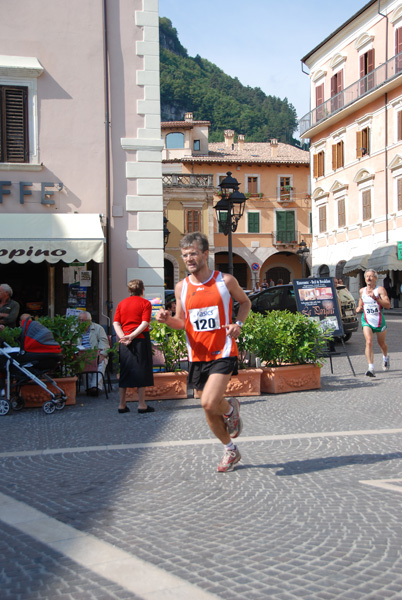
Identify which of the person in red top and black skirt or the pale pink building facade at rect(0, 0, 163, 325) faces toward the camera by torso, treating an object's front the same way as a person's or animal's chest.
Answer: the pale pink building facade

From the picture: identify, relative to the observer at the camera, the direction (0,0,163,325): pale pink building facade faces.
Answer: facing the viewer

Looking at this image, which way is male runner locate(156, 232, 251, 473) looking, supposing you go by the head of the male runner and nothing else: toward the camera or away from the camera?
toward the camera

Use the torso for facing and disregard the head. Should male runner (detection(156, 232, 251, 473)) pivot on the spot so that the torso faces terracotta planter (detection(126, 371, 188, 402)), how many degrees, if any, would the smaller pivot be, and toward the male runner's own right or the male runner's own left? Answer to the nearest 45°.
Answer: approximately 135° to the male runner's own right

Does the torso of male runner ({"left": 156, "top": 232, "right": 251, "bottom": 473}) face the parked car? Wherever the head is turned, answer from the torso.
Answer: no

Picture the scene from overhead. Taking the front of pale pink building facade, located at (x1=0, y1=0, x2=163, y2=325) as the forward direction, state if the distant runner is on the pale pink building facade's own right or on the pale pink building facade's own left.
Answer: on the pale pink building facade's own left

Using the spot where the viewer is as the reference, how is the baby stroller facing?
facing to the right of the viewer

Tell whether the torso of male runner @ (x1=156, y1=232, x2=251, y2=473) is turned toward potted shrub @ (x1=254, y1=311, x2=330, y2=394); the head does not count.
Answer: no

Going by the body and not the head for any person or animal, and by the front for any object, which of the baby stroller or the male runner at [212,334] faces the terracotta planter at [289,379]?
the baby stroller

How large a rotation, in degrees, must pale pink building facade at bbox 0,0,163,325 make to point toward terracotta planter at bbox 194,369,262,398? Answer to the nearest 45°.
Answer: approximately 45° to its left

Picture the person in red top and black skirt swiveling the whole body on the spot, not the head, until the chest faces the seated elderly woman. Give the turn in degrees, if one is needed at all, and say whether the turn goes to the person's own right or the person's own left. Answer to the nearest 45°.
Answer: approximately 45° to the person's own left

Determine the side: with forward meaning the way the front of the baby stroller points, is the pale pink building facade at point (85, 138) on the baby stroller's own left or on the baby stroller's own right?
on the baby stroller's own left
